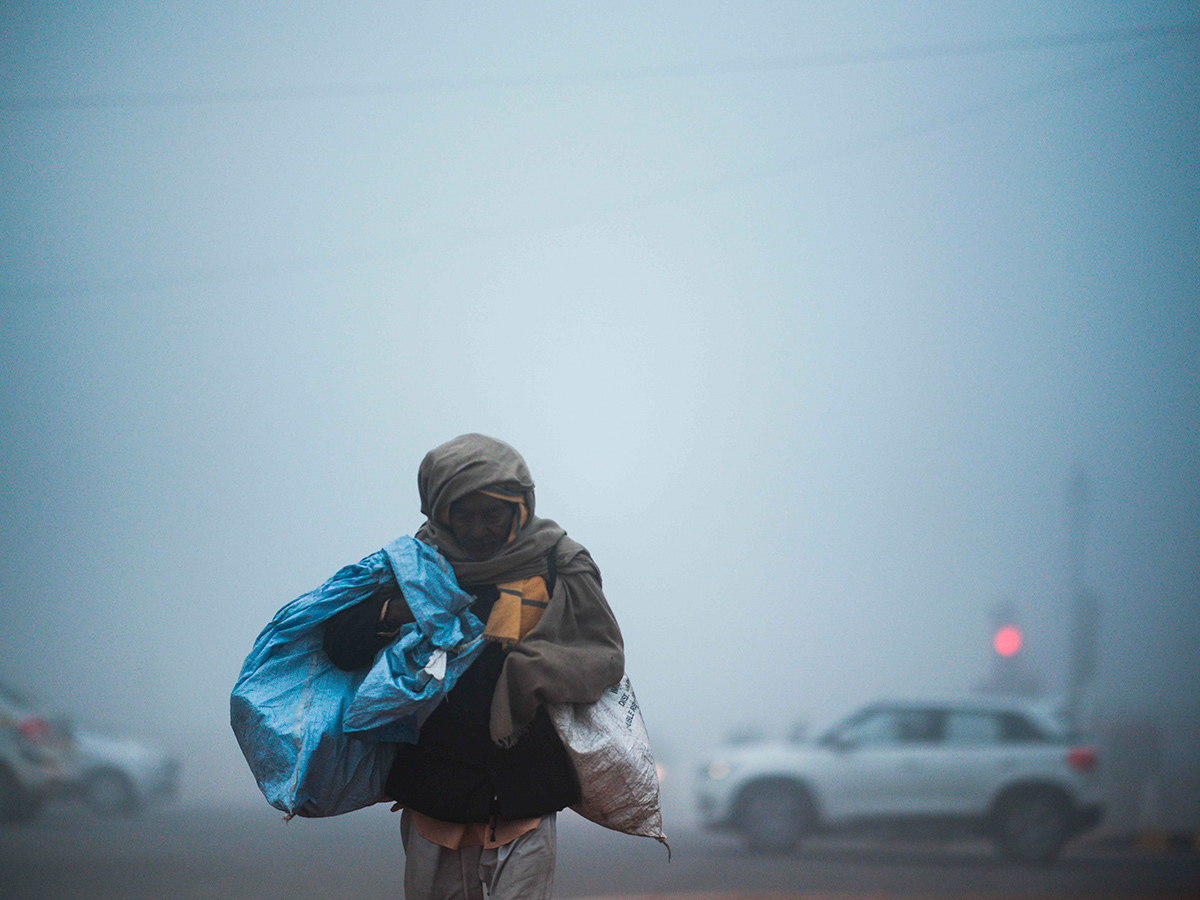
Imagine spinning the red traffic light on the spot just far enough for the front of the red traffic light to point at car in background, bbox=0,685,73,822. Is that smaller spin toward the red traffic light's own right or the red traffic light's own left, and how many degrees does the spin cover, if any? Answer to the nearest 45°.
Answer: approximately 45° to the red traffic light's own right

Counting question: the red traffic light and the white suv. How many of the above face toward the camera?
1

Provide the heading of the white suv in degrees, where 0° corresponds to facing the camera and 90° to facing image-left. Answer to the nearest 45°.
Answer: approximately 90°

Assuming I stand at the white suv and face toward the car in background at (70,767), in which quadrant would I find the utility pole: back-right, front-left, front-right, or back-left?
back-right

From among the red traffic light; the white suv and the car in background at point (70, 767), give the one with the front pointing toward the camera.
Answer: the red traffic light

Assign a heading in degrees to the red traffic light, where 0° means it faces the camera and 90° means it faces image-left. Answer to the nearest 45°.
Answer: approximately 0°

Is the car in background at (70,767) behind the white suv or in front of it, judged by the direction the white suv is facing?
in front

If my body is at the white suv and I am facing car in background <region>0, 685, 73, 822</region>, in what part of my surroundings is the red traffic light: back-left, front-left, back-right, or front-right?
back-right

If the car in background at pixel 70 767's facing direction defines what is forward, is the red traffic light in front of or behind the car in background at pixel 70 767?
in front
